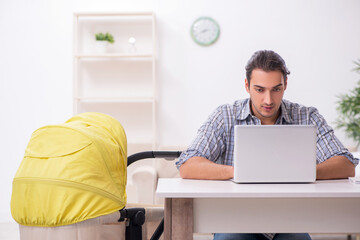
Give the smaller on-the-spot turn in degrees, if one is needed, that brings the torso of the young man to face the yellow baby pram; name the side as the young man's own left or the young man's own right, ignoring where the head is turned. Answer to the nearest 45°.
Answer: approximately 45° to the young man's own right

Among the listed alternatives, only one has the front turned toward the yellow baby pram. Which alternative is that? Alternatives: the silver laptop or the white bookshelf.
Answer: the white bookshelf

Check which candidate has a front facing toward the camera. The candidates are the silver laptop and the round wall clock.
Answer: the round wall clock

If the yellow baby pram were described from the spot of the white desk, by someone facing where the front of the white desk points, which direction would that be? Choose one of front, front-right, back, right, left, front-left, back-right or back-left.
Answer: left

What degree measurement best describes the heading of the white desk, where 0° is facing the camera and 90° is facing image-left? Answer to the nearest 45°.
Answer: approximately 180°

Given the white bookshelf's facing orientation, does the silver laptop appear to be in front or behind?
in front

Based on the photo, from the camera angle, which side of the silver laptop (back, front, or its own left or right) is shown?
back

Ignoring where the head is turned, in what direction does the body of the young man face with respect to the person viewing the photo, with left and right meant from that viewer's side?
facing the viewer

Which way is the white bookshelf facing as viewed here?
toward the camera

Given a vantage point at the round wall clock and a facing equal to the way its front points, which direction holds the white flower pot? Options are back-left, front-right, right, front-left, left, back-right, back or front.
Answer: right

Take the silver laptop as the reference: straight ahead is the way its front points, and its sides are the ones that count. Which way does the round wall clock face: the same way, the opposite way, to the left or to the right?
the opposite way

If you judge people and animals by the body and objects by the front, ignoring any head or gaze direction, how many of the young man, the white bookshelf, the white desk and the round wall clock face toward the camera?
3

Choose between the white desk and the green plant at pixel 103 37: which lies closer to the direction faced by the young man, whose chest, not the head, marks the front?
the white desk

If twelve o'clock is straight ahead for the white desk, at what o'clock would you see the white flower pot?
The white flower pot is roughly at 11 o'clock from the white desk.

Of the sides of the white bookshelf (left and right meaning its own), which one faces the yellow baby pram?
front

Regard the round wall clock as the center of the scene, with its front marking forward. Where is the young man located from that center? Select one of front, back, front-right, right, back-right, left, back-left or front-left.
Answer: front

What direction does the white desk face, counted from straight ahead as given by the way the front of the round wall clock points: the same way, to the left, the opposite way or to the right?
the opposite way

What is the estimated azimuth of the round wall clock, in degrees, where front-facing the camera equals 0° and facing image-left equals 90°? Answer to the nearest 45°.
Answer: approximately 0°

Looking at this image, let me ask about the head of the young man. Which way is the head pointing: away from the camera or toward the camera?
toward the camera

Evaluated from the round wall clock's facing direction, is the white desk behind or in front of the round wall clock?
in front
